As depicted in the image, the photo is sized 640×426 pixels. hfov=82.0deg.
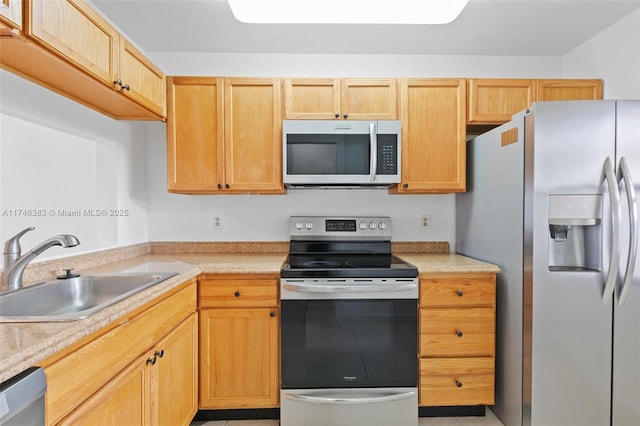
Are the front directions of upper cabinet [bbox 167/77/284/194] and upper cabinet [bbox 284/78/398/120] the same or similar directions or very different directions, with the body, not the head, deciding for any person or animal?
same or similar directions

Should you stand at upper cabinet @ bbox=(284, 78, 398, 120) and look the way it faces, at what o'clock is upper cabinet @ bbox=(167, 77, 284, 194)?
upper cabinet @ bbox=(167, 77, 284, 194) is roughly at 3 o'clock from upper cabinet @ bbox=(284, 78, 398, 120).

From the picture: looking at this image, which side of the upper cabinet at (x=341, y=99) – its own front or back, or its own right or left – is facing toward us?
front

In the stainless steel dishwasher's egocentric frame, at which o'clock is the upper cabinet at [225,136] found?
The upper cabinet is roughly at 9 o'clock from the stainless steel dishwasher.

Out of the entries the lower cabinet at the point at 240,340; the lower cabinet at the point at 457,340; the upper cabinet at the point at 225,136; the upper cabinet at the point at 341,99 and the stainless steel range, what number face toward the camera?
5

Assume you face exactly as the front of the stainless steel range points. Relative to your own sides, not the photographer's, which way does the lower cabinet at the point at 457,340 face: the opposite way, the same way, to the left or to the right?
the same way

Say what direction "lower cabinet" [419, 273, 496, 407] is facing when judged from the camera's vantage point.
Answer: facing the viewer

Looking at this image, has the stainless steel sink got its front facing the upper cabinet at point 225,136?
no

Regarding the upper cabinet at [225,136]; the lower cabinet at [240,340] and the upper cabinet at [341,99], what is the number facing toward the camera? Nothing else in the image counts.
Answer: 3

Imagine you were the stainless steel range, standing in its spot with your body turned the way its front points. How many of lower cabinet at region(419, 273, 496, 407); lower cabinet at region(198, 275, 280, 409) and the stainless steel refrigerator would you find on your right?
1

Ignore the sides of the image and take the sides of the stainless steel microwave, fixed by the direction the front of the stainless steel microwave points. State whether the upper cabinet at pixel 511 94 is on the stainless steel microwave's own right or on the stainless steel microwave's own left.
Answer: on the stainless steel microwave's own left

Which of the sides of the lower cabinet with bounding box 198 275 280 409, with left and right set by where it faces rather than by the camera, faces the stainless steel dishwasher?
front

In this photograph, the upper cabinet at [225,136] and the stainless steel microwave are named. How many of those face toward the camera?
2

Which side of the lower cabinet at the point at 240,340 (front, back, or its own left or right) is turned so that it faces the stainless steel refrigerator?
left

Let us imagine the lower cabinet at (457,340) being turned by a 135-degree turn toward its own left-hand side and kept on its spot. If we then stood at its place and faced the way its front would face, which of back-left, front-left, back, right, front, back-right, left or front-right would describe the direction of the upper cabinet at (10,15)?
back

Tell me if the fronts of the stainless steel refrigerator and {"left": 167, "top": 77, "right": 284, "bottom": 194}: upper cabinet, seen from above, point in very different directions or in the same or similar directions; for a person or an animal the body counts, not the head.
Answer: same or similar directions

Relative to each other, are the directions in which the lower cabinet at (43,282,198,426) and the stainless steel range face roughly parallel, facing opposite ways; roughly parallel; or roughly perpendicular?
roughly perpendicular

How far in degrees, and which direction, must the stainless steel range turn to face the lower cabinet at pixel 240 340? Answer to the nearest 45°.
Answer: approximately 90° to its right

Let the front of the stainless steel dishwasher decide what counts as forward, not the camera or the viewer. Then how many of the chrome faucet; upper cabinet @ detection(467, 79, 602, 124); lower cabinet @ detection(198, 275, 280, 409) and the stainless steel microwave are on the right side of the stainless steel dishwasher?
0

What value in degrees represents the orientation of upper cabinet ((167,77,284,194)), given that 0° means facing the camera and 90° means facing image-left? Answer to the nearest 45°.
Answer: approximately 0°
